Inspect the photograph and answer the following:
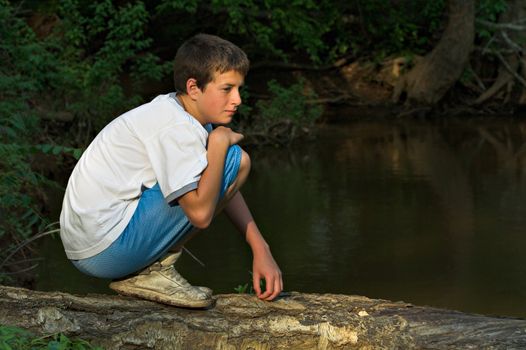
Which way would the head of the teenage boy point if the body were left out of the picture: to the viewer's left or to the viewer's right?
to the viewer's right

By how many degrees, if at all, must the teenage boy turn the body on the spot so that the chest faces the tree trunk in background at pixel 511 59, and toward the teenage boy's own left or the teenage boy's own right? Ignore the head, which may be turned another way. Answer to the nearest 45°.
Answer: approximately 45° to the teenage boy's own left

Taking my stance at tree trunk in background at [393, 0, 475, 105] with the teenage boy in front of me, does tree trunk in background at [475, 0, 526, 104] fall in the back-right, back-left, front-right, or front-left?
back-left

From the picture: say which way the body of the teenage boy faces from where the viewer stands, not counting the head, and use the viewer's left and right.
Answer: facing to the right of the viewer
